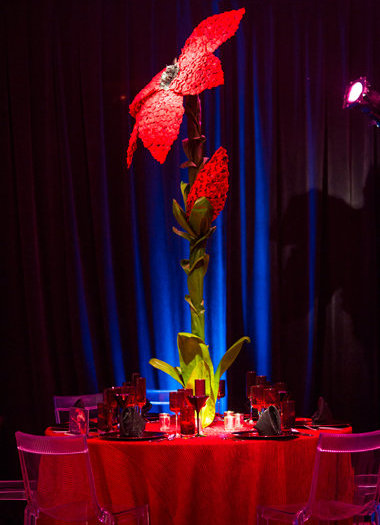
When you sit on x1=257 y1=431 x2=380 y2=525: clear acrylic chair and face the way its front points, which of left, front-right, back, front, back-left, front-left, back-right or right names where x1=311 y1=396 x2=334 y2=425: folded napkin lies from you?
front-right

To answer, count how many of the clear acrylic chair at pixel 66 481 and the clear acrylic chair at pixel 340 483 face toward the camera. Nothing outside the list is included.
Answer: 0

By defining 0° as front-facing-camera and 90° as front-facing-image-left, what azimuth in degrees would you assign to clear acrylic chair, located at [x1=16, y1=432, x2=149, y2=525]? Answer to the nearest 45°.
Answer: approximately 225°

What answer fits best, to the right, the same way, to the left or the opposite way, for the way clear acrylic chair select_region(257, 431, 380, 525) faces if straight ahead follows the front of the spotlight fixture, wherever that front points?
to the right

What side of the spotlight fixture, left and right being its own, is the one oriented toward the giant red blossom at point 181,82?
front

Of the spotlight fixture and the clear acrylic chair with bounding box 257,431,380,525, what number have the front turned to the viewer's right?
0

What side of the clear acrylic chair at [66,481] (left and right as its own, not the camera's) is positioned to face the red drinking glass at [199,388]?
front

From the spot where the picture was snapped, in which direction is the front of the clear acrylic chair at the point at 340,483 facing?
facing away from the viewer and to the left of the viewer

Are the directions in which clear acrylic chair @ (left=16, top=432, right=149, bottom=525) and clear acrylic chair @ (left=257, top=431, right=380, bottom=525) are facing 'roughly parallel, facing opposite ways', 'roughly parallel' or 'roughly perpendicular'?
roughly perpendicular
